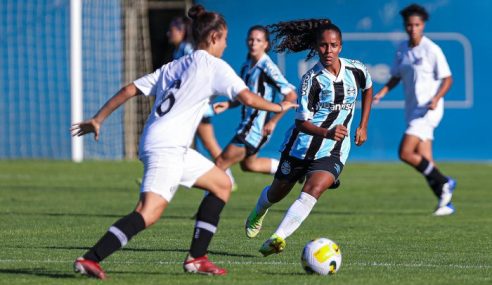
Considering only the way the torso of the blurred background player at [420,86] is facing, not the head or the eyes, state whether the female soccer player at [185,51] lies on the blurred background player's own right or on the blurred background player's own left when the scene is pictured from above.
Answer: on the blurred background player's own right

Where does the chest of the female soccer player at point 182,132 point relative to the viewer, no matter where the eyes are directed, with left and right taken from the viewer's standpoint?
facing away from the viewer and to the right of the viewer

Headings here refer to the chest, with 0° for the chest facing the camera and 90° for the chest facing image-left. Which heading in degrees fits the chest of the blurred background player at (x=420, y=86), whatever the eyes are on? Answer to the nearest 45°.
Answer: approximately 45°

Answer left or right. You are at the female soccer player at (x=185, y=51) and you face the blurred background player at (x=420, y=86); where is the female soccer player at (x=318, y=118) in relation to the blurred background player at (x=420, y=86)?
right

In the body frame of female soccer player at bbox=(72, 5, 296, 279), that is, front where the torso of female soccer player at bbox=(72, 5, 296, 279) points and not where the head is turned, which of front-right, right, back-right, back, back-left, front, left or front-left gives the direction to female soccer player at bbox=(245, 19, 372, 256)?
front

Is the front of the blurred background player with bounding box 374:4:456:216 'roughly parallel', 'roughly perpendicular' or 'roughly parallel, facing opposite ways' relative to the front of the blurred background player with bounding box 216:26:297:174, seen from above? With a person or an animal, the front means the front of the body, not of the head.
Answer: roughly parallel

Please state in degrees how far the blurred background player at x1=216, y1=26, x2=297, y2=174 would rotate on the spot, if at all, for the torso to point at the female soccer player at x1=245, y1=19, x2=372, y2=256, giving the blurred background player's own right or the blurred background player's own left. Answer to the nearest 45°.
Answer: approximately 45° to the blurred background player's own left

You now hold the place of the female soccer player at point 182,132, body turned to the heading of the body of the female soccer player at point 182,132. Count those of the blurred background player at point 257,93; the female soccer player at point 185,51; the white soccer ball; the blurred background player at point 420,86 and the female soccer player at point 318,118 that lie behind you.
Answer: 0

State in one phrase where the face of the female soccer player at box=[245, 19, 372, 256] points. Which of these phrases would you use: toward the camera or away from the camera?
toward the camera

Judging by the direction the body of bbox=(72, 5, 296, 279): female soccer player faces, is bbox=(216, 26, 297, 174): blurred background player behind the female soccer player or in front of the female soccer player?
in front

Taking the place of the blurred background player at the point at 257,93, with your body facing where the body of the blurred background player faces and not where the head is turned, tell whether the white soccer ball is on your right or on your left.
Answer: on your left

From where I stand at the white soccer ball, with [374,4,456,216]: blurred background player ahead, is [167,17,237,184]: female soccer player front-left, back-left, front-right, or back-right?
front-left

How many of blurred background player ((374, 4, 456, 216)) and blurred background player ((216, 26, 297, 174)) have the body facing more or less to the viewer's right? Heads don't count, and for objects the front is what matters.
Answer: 0

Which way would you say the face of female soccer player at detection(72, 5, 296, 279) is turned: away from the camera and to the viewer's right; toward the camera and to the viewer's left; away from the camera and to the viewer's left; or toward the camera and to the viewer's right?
away from the camera and to the viewer's right
